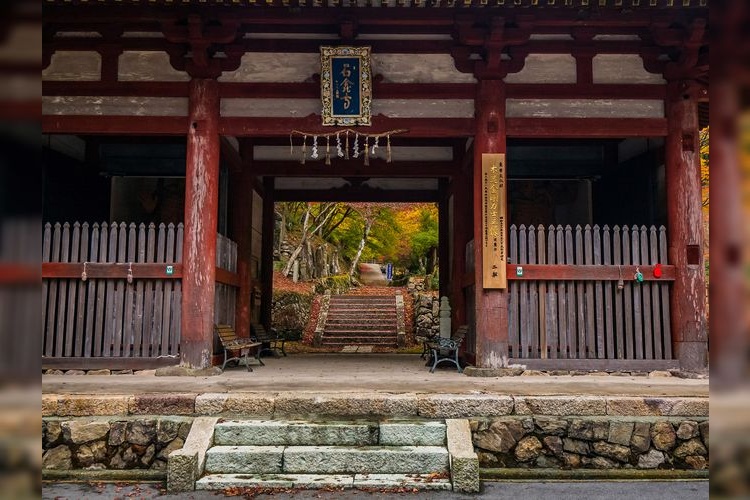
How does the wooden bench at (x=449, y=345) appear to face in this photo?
to the viewer's left

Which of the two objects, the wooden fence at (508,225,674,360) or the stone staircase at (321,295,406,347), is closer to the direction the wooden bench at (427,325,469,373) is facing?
the stone staircase

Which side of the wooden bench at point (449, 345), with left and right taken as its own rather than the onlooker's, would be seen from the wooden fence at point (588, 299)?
back

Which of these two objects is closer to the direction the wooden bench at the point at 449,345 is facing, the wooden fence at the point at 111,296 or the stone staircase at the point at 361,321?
the wooden fence

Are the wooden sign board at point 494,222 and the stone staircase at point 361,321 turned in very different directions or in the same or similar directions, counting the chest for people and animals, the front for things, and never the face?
same or similar directions

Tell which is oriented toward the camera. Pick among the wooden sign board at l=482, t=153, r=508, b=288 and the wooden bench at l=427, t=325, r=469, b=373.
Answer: the wooden sign board

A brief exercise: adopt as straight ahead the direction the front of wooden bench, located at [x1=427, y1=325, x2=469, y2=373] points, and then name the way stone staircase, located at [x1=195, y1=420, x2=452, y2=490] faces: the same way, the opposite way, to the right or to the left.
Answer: to the left

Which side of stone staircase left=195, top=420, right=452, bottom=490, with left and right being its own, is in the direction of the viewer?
front

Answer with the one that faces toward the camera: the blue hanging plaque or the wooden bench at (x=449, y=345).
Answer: the blue hanging plaque

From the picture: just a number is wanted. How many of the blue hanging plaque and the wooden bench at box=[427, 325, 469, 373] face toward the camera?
1

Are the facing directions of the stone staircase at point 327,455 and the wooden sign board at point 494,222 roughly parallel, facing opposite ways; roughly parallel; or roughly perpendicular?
roughly parallel

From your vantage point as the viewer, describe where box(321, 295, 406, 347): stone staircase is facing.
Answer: facing the viewer

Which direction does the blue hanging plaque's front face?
toward the camera
